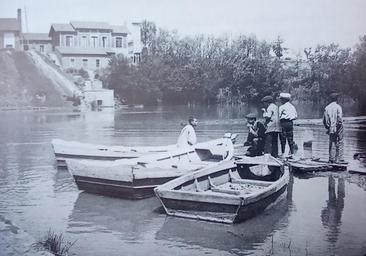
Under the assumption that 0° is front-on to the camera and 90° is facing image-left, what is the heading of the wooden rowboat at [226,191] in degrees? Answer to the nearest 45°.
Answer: approximately 225°

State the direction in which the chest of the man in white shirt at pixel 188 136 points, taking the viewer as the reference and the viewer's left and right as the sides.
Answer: facing to the right of the viewer

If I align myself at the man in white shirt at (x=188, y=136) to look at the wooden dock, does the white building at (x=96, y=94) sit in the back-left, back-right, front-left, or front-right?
back-left

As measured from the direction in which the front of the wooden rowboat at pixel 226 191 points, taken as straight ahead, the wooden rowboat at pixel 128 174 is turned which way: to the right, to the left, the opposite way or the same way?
the same way

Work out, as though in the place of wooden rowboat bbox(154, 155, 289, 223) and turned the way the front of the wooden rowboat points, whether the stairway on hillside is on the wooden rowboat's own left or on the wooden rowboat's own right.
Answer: on the wooden rowboat's own left

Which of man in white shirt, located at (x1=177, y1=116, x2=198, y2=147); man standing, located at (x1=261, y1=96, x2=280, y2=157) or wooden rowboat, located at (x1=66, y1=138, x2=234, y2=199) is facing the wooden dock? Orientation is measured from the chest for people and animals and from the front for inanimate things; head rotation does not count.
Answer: the man in white shirt

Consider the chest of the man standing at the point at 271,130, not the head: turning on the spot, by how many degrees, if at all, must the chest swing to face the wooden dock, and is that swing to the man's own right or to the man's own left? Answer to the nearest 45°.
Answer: approximately 135° to the man's own left

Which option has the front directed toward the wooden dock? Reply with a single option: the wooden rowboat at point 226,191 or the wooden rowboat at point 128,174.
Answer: the wooden rowboat at point 226,191

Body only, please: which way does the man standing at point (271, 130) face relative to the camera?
to the viewer's left

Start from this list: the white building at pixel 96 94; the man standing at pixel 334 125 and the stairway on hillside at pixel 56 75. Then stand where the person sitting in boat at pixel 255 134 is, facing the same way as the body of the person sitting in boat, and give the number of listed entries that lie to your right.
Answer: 2

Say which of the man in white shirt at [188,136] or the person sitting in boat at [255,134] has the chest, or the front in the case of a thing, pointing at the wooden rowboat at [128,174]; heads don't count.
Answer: the person sitting in boat
